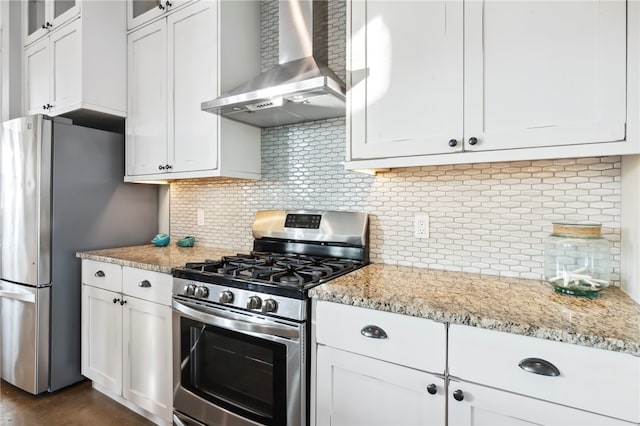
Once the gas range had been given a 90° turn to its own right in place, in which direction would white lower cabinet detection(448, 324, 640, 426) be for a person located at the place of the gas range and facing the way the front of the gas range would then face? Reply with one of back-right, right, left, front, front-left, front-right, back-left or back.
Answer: back

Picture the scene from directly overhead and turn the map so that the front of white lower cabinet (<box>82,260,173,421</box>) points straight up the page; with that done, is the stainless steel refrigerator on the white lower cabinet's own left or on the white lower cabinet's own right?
on the white lower cabinet's own right

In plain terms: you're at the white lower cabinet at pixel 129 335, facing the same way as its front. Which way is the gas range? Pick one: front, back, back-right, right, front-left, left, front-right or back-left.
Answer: left

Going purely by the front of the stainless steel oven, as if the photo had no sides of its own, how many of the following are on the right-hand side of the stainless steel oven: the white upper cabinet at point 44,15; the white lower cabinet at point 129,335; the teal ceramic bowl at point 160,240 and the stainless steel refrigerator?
4

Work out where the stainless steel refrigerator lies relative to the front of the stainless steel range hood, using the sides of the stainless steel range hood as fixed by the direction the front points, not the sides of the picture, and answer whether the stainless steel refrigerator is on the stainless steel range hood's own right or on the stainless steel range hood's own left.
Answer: on the stainless steel range hood's own right

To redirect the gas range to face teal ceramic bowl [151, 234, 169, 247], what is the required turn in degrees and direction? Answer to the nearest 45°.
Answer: approximately 90° to its right

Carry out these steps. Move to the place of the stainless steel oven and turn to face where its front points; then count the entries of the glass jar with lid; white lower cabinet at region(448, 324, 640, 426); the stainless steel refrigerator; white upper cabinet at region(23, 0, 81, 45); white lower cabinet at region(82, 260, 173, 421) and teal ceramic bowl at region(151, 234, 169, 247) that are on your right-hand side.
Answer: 4

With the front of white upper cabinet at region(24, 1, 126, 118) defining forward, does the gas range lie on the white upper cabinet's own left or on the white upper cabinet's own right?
on the white upper cabinet's own left

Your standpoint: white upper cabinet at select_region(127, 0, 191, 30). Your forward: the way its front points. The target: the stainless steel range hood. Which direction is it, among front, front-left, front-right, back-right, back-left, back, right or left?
left

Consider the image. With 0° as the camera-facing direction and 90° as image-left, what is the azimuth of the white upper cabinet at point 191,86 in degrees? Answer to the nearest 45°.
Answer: approximately 45°

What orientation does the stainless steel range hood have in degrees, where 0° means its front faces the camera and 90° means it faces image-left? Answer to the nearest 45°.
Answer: approximately 45°
